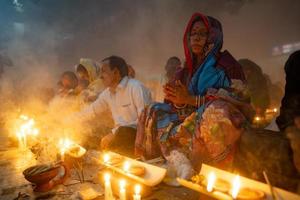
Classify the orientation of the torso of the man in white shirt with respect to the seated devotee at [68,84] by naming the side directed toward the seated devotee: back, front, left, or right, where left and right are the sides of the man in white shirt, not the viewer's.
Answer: right

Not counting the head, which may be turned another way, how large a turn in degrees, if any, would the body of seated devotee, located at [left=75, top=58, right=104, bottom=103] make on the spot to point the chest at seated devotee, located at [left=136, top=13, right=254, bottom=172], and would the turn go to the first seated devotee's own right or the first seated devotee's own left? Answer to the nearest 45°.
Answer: approximately 45° to the first seated devotee's own left

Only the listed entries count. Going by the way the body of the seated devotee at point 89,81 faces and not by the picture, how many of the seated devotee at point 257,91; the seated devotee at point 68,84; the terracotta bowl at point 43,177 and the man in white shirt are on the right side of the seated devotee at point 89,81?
1

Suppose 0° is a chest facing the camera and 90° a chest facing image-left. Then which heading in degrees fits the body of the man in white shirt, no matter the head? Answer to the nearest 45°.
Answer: approximately 45°

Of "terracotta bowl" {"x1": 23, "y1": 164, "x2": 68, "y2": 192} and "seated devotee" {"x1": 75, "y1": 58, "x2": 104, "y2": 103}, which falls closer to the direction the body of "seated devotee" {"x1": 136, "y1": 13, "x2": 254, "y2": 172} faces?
the terracotta bowl

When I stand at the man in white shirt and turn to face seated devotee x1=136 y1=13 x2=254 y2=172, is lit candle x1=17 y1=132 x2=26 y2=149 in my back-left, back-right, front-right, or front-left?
back-right

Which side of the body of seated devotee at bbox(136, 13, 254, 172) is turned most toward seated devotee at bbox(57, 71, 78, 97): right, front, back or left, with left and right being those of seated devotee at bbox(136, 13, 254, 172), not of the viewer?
right

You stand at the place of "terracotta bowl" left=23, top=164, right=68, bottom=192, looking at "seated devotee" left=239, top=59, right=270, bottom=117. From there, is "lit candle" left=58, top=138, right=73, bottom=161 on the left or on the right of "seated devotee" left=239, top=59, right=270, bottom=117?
left

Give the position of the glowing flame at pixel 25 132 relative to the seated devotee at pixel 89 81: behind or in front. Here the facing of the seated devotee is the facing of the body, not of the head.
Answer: in front

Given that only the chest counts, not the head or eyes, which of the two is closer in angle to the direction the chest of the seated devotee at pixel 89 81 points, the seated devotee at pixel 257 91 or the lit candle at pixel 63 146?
the lit candle

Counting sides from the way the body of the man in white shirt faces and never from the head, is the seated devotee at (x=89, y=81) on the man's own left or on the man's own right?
on the man's own right

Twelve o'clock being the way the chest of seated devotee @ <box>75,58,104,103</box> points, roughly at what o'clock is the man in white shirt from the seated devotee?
The man in white shirt is roughly at 10 o'clock from the seated devotee.
